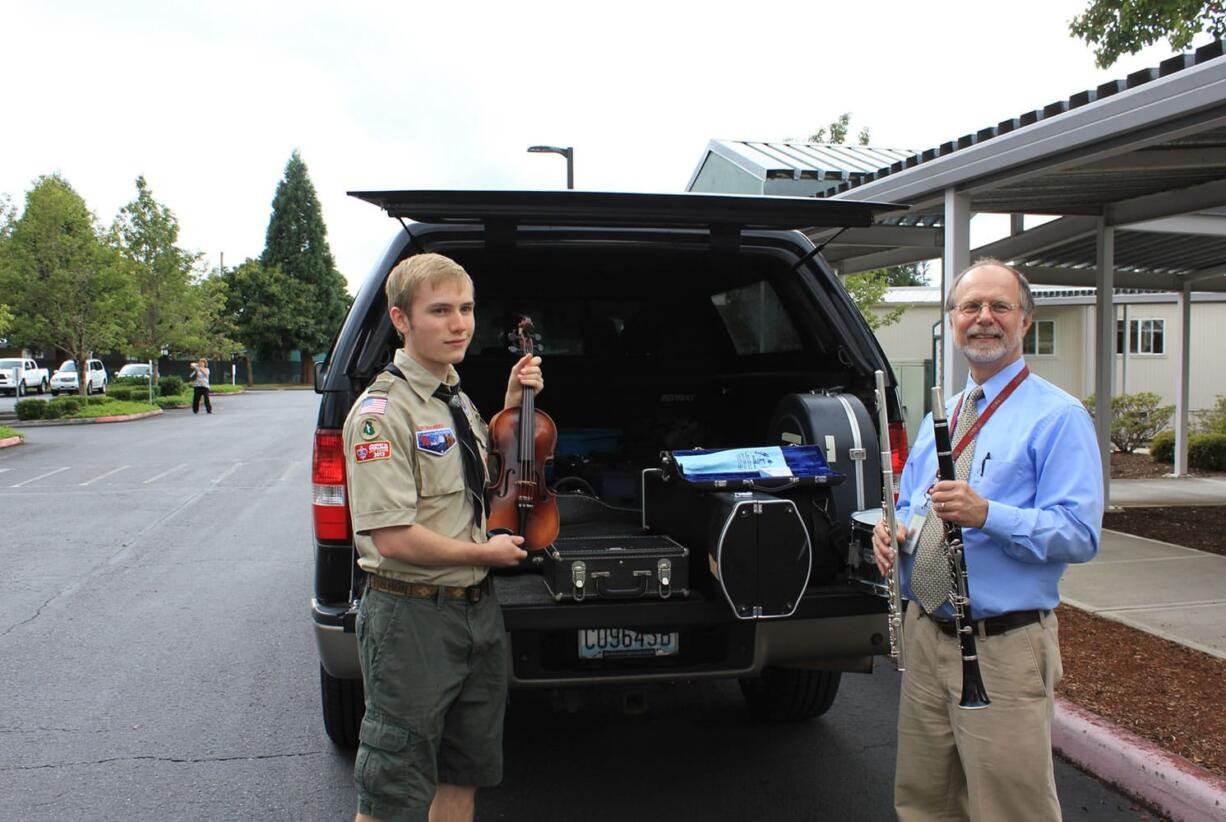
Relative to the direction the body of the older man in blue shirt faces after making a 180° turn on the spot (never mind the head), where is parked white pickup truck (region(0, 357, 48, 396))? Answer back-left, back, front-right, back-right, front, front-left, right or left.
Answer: left

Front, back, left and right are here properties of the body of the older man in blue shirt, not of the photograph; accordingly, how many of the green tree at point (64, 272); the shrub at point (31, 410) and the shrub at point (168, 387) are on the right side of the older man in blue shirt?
3

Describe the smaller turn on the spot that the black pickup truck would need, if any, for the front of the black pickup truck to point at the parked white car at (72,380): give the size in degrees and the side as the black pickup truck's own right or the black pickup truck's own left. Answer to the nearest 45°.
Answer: approximately 45° to the black pickup truck's own left

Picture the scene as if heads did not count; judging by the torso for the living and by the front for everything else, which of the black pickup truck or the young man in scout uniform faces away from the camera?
the black pickup truck

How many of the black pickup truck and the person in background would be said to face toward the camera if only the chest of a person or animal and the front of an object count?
1

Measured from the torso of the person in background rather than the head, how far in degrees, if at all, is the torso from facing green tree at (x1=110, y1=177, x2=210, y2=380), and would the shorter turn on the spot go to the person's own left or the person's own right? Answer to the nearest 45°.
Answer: approximately 180°

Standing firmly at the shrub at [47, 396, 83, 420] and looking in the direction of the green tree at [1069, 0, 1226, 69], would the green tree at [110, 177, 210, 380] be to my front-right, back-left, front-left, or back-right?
back-left

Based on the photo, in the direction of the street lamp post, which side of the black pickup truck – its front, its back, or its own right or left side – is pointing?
front

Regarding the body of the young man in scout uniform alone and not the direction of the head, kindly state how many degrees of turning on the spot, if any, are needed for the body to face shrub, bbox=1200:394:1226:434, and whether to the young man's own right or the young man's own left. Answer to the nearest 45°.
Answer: approximately 90° to the young man's own left

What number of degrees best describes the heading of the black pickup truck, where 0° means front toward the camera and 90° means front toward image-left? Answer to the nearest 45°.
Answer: approximately 180°

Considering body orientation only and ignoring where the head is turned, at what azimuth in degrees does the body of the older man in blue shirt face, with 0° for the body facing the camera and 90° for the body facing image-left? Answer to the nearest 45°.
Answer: approximately 45°
